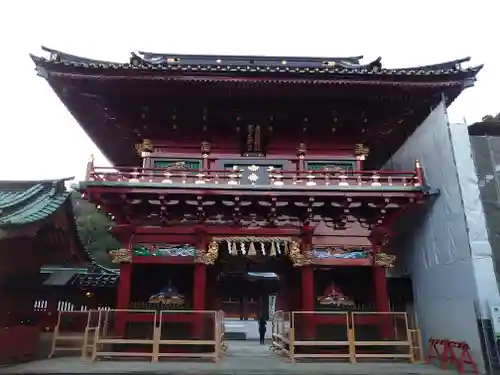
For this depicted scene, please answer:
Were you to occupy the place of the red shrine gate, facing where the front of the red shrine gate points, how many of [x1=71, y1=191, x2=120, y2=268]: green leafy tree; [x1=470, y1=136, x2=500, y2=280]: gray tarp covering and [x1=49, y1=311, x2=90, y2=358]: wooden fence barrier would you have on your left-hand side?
1

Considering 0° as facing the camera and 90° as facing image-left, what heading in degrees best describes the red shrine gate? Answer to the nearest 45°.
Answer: approximately 0°

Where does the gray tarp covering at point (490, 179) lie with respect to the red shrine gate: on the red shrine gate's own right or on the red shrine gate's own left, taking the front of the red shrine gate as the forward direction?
on the red shrine gate's own left

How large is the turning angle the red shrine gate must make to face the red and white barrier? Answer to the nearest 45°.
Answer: approximately 90° to its left

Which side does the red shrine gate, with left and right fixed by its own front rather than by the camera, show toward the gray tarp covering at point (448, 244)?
left
